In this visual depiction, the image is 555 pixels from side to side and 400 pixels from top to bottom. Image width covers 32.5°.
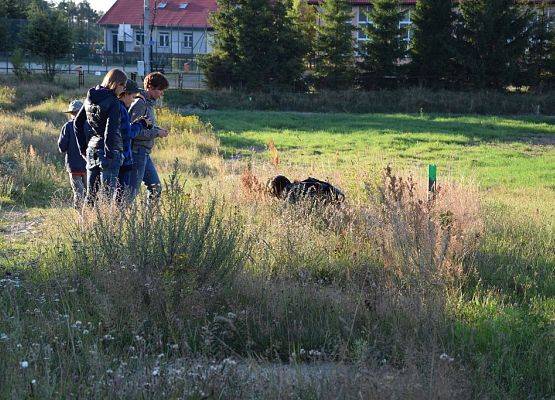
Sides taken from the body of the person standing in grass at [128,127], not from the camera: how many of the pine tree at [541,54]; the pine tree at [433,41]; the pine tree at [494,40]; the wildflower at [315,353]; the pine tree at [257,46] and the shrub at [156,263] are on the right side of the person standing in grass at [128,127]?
2

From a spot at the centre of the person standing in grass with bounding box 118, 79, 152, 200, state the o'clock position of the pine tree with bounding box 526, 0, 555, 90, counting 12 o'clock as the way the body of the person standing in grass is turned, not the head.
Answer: The pine tree is roughly at 10 o'clock from the person standing in grass.

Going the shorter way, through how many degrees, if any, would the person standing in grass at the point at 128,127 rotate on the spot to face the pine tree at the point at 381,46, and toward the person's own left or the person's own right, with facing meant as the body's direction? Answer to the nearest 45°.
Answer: approximately 90° to the person's own left

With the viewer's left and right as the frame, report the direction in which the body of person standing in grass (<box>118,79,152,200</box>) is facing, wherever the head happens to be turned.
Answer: facing to the right of the viewer

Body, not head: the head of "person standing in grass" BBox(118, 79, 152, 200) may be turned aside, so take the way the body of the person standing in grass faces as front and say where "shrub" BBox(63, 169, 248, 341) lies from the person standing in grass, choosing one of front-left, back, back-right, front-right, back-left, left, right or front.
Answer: right

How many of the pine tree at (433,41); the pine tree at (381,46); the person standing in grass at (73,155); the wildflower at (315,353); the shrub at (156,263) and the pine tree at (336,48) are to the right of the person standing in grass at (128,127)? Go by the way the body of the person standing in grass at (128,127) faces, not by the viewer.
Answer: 2
